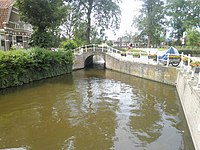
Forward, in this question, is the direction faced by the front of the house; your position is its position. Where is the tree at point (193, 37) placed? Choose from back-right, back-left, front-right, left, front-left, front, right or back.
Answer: front-left

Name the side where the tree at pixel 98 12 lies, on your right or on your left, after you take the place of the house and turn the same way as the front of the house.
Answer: on your left

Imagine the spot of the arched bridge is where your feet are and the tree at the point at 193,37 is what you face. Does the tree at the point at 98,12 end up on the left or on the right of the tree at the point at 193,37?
left

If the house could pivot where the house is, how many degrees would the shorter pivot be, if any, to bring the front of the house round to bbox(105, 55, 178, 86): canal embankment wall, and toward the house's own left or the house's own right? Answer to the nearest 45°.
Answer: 0° — it already faces it

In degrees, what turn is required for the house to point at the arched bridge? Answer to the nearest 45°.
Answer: approximately 45° to its left

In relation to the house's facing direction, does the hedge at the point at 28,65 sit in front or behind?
in front

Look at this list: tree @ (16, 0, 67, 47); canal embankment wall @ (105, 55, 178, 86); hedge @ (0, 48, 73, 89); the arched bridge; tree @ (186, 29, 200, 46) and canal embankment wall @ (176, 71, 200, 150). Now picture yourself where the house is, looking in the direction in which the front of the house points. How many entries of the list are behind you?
0

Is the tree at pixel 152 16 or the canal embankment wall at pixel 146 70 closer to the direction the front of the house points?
the canal embankment wall

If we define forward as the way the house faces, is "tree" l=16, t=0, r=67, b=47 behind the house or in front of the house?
in front

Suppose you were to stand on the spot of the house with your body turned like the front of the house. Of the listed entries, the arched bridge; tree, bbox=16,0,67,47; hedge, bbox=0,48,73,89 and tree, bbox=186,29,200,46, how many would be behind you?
0

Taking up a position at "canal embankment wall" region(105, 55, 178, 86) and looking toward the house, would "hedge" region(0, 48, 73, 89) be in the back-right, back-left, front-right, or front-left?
front-left

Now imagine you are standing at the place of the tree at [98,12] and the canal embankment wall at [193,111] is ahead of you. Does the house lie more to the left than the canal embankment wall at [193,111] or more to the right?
right

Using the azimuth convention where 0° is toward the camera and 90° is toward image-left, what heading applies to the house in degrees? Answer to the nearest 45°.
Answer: approximately 315°
